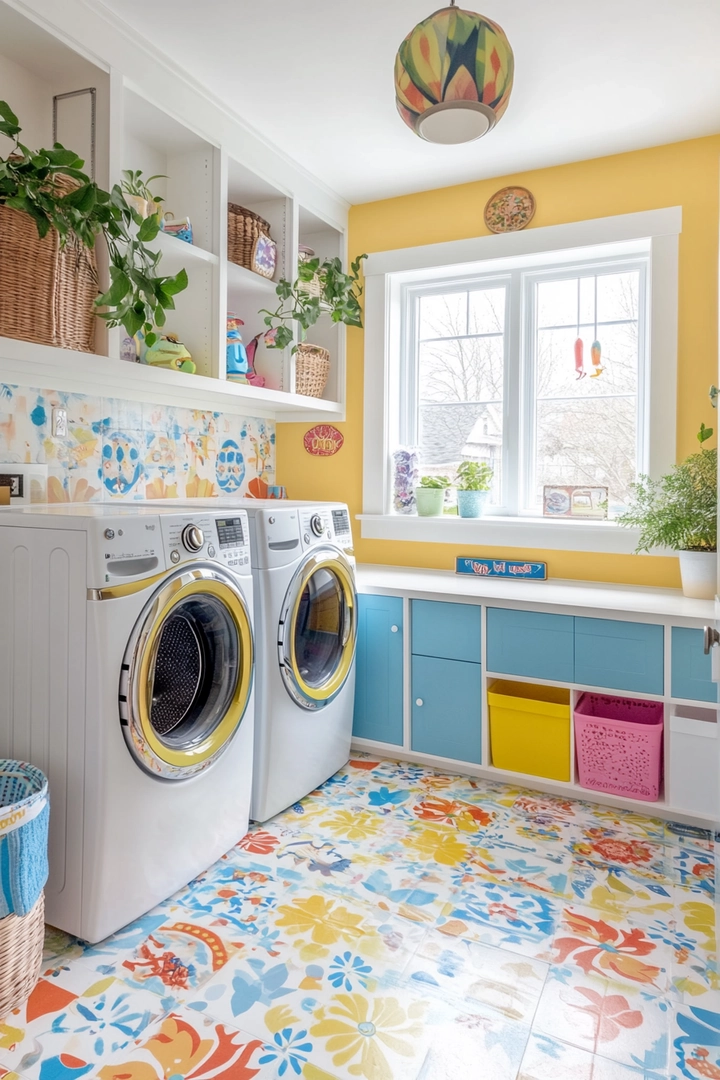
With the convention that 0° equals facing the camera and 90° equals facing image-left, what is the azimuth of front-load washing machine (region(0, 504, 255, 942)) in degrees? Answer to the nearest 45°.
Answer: approximately 315°

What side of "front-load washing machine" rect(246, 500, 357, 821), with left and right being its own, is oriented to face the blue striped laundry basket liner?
right

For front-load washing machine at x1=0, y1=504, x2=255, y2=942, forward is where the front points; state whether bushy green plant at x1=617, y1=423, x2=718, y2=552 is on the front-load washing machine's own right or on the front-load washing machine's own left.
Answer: on the front-load washing machine's own left
